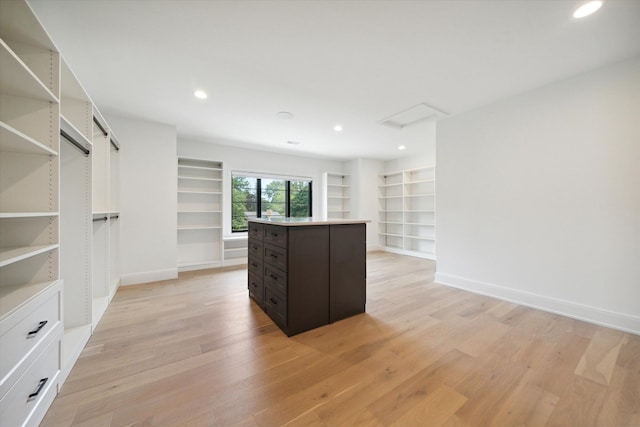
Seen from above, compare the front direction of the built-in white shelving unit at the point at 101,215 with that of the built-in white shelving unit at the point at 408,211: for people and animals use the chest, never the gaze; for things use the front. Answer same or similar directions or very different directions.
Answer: very different directions

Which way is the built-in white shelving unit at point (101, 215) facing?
to the viewer's right

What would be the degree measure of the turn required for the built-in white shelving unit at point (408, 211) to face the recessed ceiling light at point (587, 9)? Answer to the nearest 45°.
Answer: approximately 45° to its left

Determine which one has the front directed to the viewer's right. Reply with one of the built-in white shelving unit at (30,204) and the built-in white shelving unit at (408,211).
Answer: the built-in white shelving unit at (30,204)

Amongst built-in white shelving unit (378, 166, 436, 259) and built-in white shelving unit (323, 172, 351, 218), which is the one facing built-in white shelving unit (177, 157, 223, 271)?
built-in white shelving unit (378, 166, 436, 259)

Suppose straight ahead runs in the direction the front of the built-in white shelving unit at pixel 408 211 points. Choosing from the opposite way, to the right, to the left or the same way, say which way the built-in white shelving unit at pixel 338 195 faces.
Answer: to the left

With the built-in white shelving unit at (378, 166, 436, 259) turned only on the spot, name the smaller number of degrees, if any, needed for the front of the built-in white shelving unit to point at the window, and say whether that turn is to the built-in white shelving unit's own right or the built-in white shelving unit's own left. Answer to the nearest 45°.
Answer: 0° — it already faces it

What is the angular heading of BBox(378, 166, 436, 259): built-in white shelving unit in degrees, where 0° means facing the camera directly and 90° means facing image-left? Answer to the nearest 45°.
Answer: approximately 45°

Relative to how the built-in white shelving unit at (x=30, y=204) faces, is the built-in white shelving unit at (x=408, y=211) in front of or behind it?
in front

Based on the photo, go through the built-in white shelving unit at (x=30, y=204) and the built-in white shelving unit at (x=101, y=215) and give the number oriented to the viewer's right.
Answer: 2

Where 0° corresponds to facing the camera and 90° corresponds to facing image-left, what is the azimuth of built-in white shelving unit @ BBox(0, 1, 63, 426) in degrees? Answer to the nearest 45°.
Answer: approximately 270°

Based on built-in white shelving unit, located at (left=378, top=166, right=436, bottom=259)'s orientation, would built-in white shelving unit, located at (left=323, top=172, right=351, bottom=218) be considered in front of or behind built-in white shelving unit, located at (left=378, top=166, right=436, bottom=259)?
in front

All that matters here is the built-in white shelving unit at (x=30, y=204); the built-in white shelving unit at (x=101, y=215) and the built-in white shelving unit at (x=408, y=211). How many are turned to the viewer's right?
2

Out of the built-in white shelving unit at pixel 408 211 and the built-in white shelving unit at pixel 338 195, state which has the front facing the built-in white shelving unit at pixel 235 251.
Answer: the built-in white shelving unit at pixel 408 211

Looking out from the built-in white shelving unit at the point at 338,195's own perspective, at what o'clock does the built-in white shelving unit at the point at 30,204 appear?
the built-in white shelving unit at the point at 30,204 is roughly at 2 o'clock from the built-in white shelving unit at the point at 338,195.
